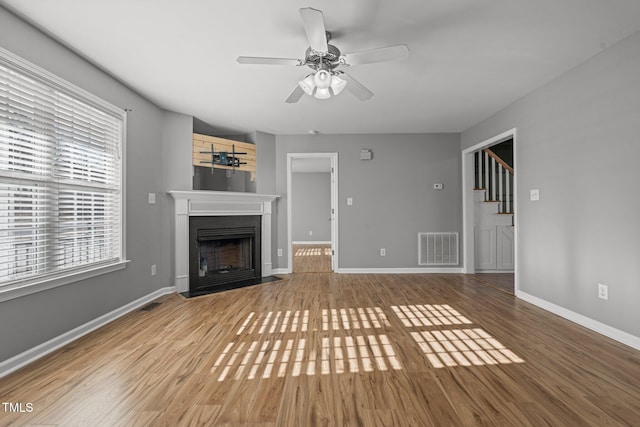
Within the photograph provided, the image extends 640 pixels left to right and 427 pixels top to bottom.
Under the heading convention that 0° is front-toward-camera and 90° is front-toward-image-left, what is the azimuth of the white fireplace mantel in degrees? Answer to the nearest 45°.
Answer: approximately 315°

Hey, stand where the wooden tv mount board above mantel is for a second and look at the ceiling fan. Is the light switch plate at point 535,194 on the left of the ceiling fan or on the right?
left

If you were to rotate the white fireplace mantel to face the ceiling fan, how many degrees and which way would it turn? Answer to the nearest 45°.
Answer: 0° — it already faces it
